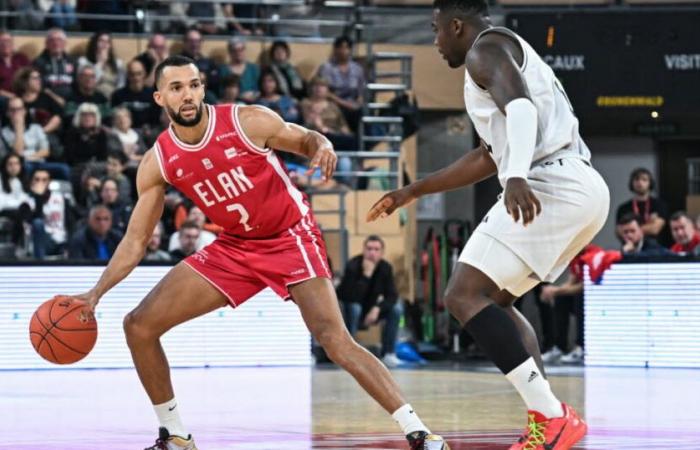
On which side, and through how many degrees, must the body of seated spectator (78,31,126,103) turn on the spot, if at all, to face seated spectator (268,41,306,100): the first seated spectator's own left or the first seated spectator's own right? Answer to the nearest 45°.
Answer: approximately 90° to the first seated spectator's own left

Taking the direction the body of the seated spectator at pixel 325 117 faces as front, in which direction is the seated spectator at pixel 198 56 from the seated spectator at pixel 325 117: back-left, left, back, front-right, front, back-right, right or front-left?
back-right

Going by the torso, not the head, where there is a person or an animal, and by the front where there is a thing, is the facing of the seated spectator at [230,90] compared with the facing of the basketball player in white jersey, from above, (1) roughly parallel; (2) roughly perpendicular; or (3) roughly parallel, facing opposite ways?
roughly perpendicular

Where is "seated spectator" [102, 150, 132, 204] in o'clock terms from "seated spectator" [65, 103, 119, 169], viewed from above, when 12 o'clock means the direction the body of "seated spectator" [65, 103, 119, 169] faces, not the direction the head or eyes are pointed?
"seated spectator" [102, 150, 132, 204] is roughly at 11 o'clock from "seated spectator" [65, 103, 119, 169].

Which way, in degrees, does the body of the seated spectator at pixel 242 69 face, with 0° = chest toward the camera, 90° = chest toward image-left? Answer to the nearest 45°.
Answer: approximately 0°

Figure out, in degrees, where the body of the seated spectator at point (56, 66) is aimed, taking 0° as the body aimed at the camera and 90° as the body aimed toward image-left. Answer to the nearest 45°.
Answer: approximately 0°

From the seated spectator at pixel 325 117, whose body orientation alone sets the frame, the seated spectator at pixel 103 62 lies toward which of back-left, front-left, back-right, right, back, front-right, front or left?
back-right
